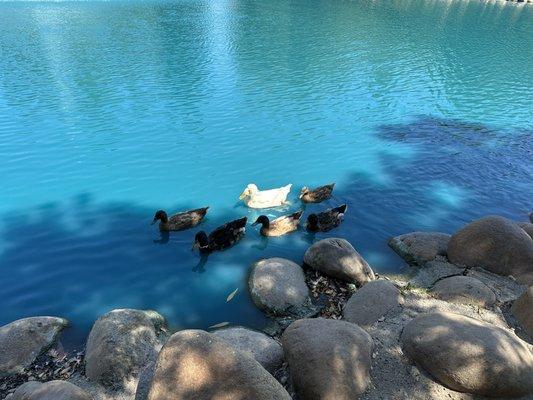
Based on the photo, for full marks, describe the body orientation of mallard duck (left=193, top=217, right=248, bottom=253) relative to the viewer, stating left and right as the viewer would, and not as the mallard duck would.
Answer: facing the viewer and to the left of the viewer

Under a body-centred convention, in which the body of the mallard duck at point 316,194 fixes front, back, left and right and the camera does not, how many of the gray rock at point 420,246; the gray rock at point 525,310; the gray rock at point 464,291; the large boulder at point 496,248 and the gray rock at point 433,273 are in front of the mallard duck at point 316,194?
0

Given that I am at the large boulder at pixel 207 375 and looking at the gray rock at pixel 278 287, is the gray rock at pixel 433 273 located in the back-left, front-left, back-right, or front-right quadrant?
front-right

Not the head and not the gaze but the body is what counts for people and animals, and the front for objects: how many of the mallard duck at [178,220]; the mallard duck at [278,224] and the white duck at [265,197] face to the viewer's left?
3

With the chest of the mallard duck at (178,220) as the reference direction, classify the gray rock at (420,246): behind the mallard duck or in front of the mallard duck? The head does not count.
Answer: behind

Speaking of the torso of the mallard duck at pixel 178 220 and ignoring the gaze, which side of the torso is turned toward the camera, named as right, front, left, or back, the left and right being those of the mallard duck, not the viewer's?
left

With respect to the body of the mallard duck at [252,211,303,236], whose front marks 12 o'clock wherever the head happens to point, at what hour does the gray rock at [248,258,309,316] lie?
The gray rock is roughly at 9 o'clock from the mallard duck.

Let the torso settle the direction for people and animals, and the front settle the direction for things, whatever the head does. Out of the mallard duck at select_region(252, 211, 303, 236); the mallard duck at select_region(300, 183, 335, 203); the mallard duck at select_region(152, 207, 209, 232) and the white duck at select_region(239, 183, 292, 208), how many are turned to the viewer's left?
4

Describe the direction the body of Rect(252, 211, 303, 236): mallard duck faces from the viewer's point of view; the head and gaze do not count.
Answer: to the viewer's left

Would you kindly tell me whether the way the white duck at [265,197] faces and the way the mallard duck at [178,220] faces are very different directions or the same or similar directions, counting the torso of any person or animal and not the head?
same or similar directions

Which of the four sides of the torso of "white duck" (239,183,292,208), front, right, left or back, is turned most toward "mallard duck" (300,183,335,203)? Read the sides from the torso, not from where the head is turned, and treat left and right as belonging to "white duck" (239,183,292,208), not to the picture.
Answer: back

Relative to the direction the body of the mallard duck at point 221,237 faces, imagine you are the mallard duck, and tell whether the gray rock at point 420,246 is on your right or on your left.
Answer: on your left

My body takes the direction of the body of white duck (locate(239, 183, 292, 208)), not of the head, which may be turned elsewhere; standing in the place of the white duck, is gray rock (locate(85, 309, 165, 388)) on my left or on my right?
on my left

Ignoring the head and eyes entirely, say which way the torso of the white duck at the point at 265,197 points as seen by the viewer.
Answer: to the viewer's left

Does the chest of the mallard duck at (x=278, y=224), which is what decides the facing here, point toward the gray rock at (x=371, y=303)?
no

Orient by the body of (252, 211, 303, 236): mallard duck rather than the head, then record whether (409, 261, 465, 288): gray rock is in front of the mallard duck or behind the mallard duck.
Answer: behind
